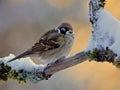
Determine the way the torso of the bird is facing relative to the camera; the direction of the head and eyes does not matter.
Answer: to the viewer's right
